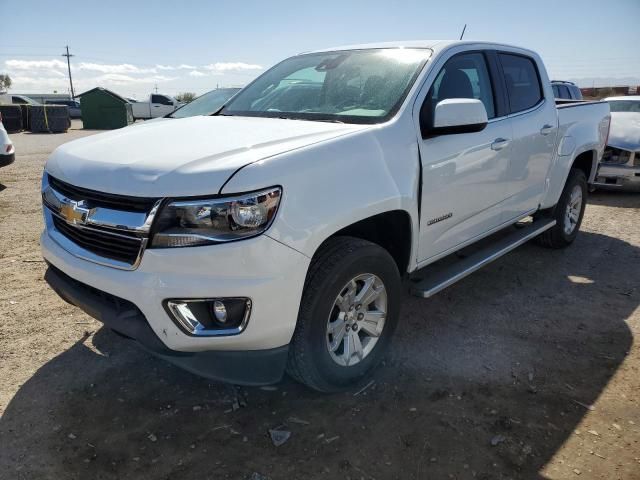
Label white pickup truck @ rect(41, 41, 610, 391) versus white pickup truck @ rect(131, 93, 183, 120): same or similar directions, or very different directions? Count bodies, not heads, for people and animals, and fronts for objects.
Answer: very different directions

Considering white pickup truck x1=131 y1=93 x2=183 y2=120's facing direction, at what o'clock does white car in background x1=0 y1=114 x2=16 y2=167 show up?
The white car in background is roughly at 3 o'clock from the white pickup truck.

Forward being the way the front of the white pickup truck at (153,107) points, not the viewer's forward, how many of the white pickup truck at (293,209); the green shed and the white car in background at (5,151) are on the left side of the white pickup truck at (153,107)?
0

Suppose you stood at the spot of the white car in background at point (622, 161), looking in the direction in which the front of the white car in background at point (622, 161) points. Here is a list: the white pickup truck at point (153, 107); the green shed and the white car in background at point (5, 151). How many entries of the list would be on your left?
0

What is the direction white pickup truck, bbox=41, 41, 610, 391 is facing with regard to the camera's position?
facing the viewer and to the left of the viewer

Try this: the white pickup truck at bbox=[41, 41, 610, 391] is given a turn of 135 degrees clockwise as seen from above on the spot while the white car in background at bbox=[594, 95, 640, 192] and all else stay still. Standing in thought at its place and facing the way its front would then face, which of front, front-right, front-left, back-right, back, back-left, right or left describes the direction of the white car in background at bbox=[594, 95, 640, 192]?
front-right

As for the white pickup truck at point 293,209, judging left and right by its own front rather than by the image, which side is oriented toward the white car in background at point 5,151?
right

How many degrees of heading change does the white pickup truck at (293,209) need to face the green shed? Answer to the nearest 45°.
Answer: approximately 90° to its right

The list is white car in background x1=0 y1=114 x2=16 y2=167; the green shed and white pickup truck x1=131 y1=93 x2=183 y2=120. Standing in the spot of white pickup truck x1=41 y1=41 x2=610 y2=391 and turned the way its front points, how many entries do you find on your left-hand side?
0

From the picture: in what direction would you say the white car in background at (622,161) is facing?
toward the camera

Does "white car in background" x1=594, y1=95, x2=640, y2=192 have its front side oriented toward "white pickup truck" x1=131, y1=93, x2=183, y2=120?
no

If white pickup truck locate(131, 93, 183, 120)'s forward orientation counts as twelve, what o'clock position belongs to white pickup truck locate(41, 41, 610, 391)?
white pickup truck locate(41, 41, 610, 391) is roughly at 3 o'clock from white pickup truck locate(131, 93, 183, 120).

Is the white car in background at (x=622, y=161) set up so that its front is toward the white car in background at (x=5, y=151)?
no

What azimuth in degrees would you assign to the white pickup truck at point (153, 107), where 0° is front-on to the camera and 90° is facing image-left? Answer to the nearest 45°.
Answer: approximately 270°

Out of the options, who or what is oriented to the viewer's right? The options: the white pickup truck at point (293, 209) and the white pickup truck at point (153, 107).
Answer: the white pickup truck at point (153, 107)
